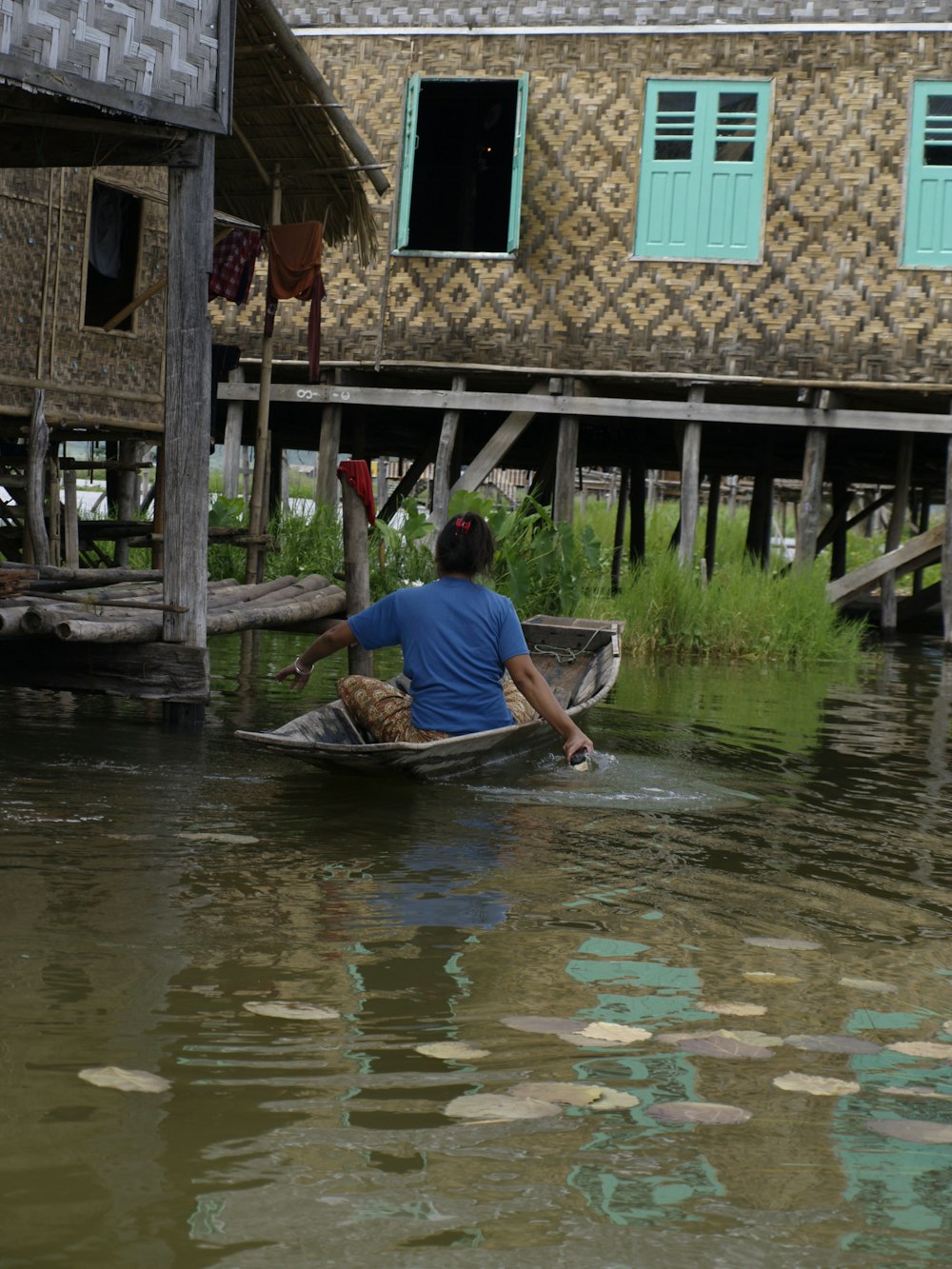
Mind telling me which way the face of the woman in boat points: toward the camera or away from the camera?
away from the camera

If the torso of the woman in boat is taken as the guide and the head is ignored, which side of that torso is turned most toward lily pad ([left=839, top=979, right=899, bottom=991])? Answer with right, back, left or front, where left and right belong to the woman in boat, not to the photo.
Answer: back

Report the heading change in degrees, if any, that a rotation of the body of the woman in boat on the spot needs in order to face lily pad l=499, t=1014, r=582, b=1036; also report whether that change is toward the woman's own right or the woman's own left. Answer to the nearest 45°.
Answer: approximately 180°

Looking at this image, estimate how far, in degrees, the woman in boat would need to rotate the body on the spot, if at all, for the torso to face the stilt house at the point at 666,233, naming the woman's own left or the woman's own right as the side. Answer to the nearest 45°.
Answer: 0° — they already face it

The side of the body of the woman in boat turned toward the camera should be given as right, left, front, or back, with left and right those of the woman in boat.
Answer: back

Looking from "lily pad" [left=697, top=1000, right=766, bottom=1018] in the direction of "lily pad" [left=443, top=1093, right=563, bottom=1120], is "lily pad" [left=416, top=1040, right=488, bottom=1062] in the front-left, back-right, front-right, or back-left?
front-right

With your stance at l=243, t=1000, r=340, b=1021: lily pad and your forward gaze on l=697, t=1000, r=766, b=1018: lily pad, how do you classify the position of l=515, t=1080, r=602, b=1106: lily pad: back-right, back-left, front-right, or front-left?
front-right

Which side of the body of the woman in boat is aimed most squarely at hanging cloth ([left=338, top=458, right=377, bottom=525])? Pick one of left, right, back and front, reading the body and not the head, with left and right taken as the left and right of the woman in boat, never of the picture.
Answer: front

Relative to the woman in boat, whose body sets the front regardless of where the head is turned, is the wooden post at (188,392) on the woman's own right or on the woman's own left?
on the woman's own left

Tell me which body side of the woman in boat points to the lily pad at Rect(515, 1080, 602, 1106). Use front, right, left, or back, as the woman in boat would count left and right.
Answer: back

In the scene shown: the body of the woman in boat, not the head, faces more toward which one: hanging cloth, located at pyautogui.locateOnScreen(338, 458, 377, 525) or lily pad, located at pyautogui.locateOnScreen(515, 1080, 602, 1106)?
the hanging cloth

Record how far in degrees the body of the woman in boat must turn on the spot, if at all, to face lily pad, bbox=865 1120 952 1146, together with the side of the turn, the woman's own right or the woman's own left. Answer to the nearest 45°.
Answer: approximately 180°

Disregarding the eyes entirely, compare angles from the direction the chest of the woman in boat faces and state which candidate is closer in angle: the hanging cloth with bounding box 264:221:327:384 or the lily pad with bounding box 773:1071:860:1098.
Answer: the hanging cloth

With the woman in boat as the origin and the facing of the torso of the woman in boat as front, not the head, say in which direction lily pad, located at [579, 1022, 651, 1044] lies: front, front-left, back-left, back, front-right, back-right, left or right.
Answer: back

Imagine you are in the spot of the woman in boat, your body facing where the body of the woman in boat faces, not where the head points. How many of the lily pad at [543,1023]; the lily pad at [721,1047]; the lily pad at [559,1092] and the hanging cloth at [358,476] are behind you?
3
